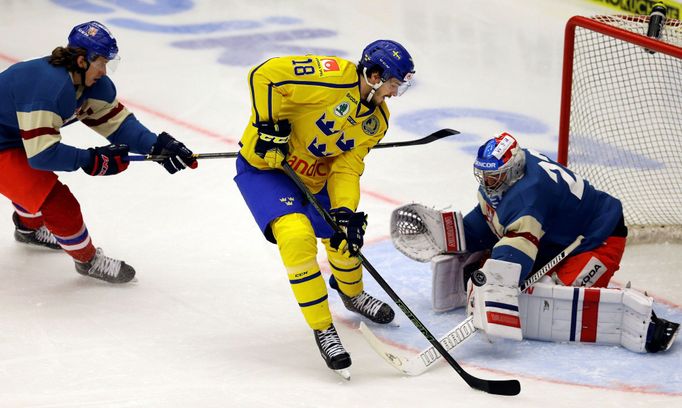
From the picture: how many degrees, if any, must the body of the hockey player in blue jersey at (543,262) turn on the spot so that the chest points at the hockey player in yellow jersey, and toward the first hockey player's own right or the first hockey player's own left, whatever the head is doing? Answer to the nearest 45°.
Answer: approximately 45° to the first hockey player's own right

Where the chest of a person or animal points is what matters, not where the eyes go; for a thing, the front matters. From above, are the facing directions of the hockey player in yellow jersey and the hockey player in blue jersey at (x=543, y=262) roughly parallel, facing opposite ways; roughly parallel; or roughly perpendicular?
roughly perpendicular

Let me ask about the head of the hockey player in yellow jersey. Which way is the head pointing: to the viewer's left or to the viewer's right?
to the viewer's right

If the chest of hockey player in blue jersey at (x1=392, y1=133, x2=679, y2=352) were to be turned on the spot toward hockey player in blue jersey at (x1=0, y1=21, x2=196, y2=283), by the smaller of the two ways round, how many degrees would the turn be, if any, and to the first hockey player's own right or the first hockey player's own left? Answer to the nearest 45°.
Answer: approximately 45° to the first hockey player's own right

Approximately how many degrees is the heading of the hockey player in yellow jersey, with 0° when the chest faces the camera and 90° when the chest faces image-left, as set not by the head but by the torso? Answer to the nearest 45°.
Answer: approximately 315°

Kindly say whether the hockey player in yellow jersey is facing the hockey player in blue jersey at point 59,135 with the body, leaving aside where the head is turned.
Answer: no

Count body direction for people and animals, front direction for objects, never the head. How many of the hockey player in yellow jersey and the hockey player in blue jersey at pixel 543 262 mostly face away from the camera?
0

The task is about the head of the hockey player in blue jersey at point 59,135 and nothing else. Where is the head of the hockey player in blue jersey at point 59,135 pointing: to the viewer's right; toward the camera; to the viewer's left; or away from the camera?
to the viewer's right
